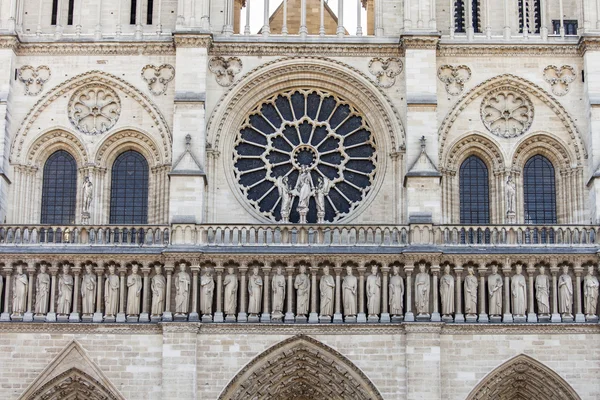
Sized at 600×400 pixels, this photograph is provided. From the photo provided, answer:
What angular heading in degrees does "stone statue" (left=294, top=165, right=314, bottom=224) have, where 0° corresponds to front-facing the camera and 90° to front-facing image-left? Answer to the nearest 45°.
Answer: approximately 0°

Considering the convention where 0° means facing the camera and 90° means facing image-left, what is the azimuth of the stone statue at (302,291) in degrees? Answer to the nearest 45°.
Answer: approximately 0°

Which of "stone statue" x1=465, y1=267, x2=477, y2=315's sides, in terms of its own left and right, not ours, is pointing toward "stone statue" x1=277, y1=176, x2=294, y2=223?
right

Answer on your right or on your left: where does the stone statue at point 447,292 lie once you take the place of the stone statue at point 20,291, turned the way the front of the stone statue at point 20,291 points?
on your left

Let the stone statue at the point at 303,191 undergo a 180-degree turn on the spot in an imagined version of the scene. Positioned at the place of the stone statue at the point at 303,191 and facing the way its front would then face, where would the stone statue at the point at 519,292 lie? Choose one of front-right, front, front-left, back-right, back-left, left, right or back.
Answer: right

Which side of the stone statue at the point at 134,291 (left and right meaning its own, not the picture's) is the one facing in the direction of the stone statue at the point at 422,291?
left

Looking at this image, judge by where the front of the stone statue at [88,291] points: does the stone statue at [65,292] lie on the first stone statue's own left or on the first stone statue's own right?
on the first stone statue's own right
